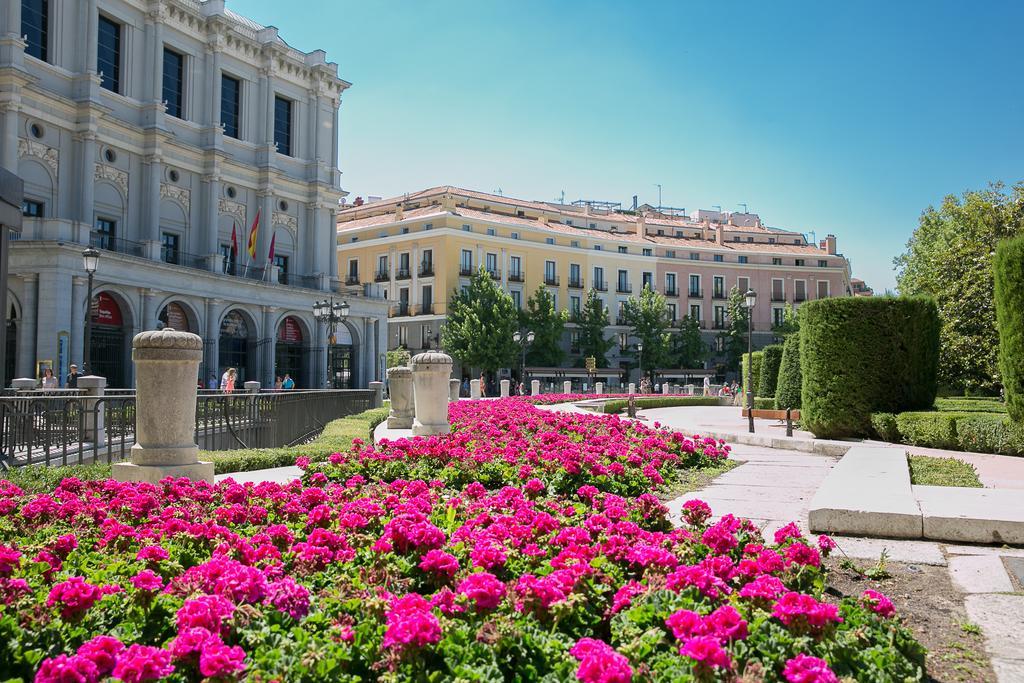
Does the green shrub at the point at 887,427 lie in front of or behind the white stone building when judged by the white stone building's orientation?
in front

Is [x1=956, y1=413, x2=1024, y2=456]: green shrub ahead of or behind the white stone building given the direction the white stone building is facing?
ahead

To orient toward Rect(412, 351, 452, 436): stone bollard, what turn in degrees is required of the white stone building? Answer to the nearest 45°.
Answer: approximately 45° to its right

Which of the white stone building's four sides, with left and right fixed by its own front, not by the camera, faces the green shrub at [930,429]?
front

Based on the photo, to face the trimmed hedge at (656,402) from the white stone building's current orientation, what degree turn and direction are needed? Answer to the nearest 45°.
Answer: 0° — it already faces it

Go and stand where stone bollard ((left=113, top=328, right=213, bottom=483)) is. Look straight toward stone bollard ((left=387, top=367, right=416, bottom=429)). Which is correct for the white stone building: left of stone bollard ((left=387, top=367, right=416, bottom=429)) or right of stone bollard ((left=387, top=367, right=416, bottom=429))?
left

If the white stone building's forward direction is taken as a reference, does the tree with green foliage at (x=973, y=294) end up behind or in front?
in front

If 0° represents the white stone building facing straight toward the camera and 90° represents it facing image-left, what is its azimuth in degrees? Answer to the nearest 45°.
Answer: approximately 315°

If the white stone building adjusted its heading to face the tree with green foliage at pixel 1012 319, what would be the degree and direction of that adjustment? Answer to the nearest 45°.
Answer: approximately 45° to its right

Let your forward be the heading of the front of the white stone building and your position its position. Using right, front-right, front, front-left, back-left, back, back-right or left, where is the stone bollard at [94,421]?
front-right
